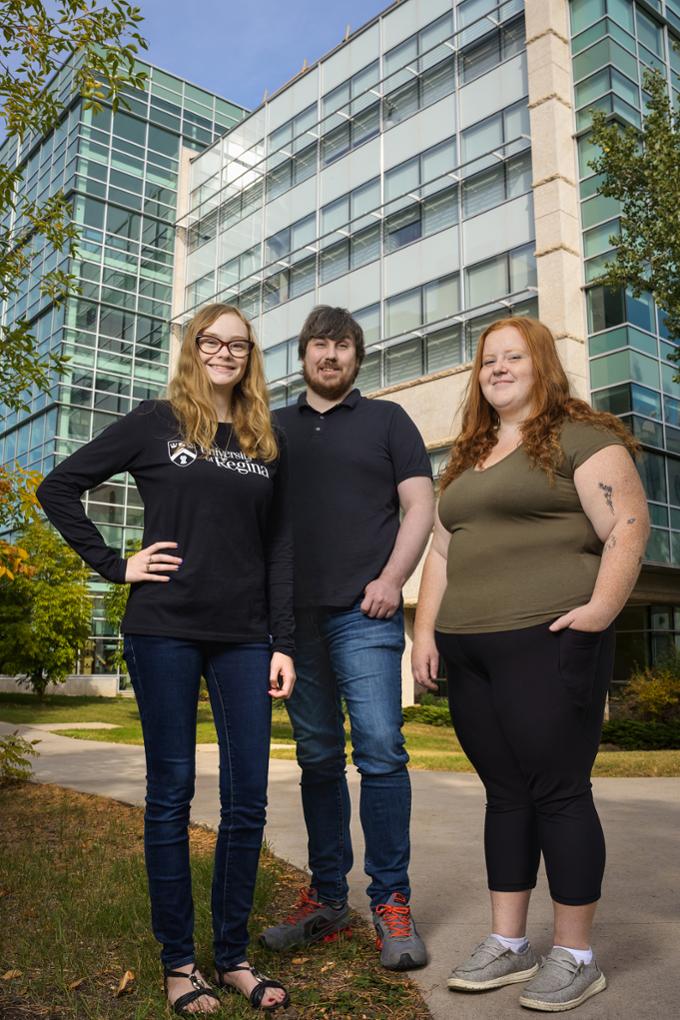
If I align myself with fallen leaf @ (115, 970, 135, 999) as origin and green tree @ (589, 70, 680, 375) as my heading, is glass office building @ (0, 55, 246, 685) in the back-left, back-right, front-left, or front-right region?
front-left

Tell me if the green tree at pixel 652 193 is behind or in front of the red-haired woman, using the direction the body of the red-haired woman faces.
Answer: behind

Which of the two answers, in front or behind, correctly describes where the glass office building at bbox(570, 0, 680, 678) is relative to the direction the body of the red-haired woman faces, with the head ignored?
behind

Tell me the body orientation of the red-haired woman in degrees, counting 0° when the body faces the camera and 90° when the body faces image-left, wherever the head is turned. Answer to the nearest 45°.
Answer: approximately 45°

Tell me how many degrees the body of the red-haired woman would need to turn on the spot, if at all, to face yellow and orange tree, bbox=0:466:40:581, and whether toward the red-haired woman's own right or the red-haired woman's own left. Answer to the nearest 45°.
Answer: approximately 90° to the red-haired woman's own right

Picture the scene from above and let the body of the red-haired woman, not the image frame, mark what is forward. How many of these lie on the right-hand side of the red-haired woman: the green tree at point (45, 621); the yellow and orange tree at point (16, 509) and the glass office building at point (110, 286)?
3

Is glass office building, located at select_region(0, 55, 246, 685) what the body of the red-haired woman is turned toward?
no

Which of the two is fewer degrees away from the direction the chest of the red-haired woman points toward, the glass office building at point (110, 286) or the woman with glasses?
the woman with glasses

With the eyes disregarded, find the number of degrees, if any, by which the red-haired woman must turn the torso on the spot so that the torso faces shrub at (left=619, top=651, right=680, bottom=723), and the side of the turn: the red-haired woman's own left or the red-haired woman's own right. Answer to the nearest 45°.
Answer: approximately 135° to the red-haired woman's own right

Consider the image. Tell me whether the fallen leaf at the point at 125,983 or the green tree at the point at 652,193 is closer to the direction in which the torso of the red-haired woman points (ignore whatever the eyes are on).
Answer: the fallen leaf

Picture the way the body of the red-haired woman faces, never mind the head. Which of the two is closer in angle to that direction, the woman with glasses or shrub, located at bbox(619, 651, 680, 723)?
the woman with glasses

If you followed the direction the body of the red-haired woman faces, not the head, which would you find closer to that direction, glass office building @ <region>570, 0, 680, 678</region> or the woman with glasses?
the woman with glasses

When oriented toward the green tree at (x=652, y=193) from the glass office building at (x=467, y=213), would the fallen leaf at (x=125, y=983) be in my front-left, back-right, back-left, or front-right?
front-right

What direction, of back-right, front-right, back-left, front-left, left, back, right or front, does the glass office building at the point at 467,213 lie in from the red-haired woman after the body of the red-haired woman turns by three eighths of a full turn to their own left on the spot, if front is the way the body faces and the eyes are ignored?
left

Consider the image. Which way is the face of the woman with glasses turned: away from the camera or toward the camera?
toward the camera

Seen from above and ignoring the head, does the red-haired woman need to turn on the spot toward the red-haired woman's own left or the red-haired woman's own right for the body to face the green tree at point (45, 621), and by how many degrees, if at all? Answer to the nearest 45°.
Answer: approximately 90° to the red-haired woman's own right

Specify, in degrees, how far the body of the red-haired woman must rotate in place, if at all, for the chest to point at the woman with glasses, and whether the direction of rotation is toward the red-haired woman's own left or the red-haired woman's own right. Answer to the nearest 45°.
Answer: approximately 45° to the red-haired woman's own right
